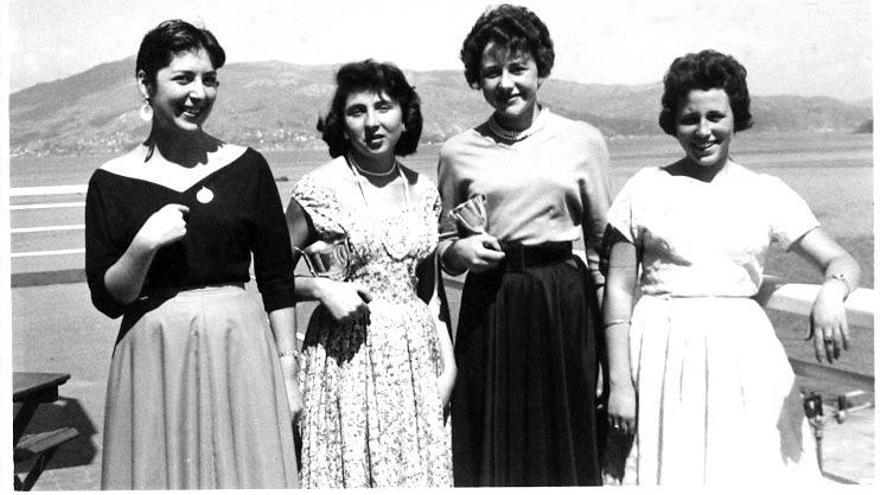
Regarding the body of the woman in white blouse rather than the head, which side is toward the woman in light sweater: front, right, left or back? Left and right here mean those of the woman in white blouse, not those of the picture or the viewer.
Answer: right

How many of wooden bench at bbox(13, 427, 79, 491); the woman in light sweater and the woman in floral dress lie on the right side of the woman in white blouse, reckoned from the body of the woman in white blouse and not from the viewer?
3

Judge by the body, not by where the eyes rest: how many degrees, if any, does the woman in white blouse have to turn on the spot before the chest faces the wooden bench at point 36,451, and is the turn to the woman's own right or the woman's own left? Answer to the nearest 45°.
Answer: approximately 90° to the woman's own right

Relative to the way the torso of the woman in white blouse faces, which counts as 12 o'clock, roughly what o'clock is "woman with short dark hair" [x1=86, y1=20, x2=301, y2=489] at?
The woman with short dark hair is roughly at 2 o'clock from the woman in white blouse.

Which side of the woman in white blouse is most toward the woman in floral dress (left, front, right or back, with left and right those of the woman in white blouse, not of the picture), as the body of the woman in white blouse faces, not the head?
right

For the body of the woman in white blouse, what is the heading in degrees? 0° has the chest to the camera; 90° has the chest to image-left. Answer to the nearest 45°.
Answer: approximately 0°
